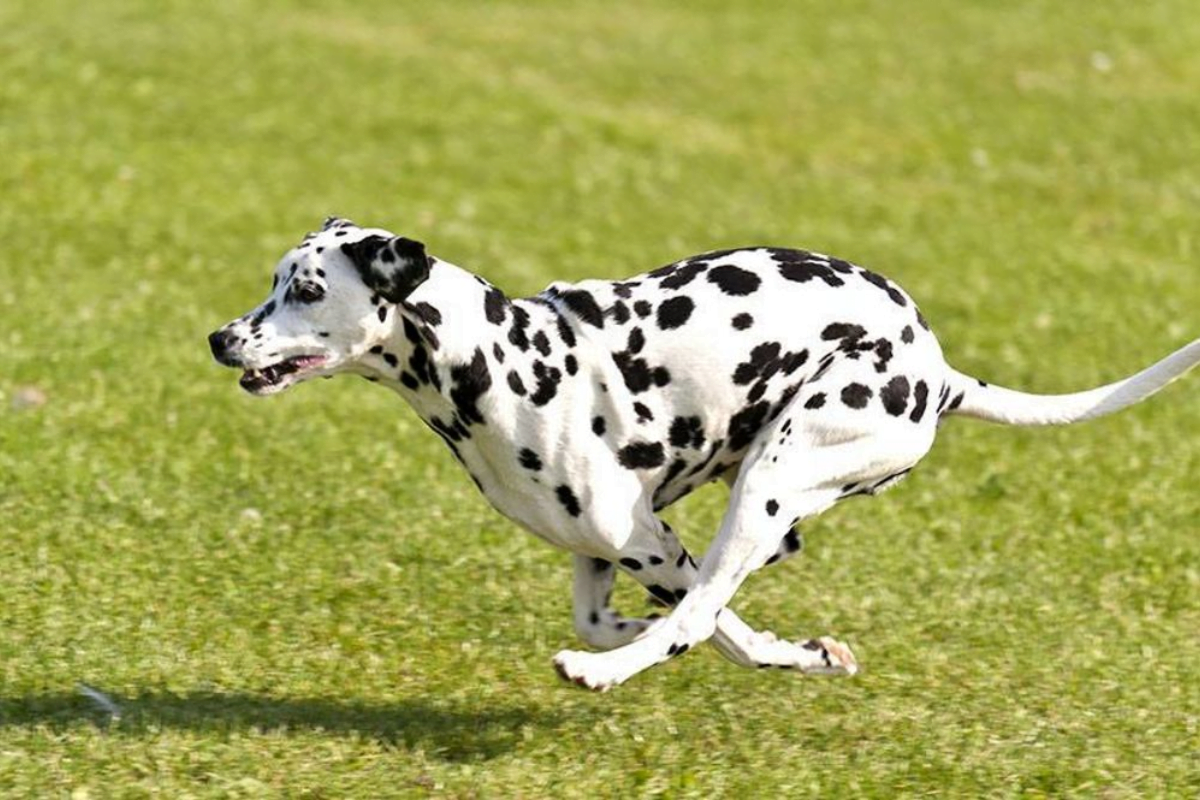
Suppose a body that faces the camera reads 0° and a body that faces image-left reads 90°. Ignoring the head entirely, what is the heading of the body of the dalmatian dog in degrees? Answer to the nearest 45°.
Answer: approximately 90°
